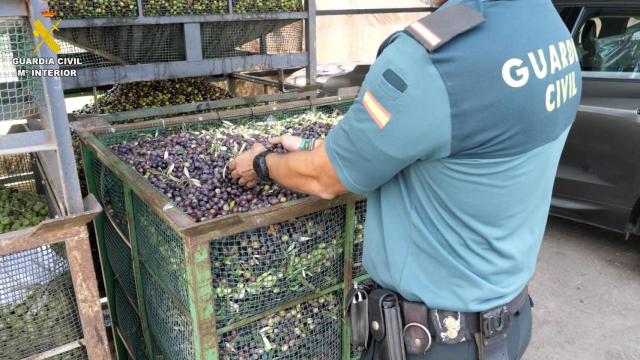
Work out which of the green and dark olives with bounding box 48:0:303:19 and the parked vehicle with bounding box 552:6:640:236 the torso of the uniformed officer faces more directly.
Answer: the green and dark olives

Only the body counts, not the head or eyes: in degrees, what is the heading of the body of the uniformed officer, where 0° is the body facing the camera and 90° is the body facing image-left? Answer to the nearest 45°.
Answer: approximately 135°

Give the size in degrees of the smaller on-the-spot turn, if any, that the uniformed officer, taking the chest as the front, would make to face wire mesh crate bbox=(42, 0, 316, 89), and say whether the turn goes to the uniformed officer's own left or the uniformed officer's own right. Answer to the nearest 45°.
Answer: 0° — they already face it

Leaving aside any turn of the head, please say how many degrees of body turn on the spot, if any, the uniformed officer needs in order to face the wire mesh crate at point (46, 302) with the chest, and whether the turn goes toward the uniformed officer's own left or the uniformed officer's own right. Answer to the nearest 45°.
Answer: approximately 45° to the uniformed officer's own left
